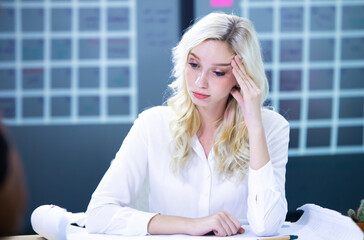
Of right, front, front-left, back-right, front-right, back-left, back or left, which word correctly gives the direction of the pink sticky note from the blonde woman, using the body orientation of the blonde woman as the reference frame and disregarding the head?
back

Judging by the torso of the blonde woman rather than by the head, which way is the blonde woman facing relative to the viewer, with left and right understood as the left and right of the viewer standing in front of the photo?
facing the viewer

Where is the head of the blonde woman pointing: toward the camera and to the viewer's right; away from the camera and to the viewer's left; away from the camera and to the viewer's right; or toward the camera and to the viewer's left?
toward the camera and to the viewer's left
